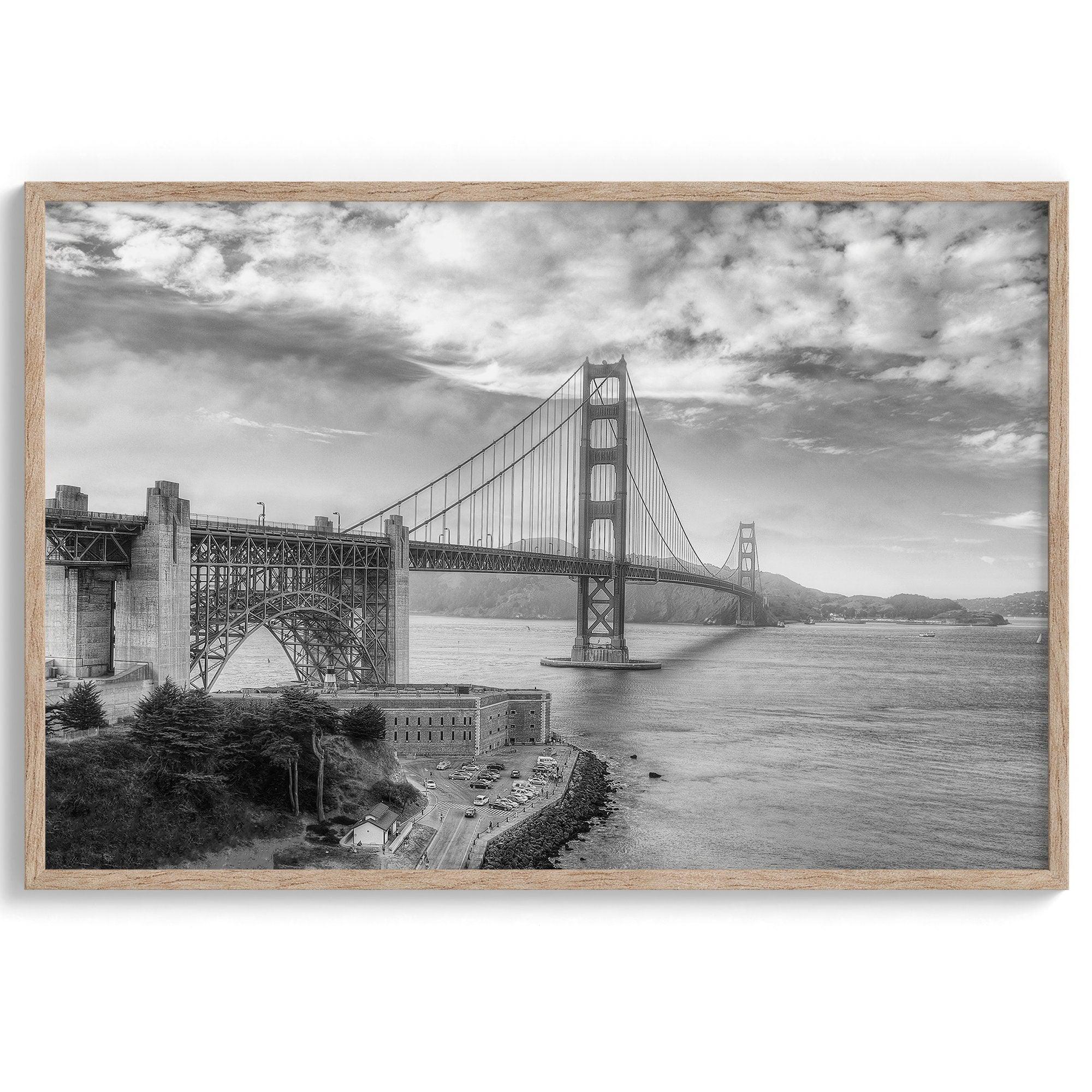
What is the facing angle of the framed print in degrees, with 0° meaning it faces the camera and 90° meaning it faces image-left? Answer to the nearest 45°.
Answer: approximately 0°
